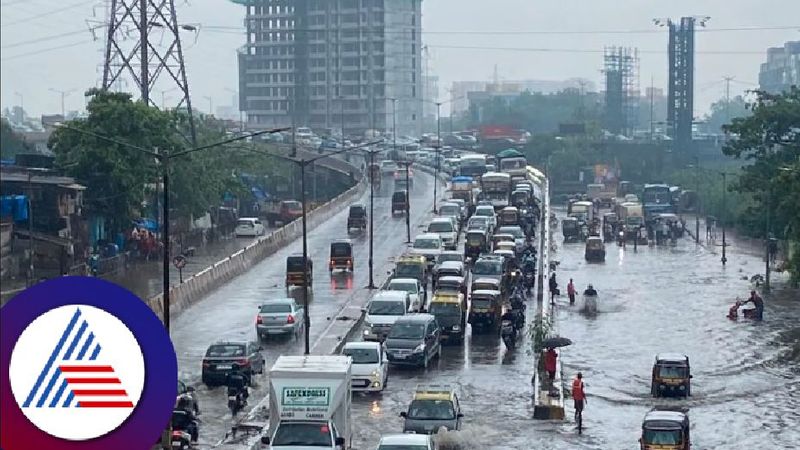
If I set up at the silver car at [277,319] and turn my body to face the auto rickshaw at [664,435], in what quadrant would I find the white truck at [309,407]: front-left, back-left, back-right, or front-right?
front-right

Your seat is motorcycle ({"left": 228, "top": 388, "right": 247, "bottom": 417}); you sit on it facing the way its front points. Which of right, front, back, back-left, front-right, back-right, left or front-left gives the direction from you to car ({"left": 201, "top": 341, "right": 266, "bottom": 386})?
front

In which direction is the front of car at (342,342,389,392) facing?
toward the camera

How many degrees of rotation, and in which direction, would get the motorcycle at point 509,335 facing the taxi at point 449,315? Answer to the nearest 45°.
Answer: approximately 90° to its right

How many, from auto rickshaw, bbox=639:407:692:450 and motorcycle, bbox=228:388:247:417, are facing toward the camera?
1

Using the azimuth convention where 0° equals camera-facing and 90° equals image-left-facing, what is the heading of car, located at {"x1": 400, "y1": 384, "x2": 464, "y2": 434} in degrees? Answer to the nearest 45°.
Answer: approximately 0°

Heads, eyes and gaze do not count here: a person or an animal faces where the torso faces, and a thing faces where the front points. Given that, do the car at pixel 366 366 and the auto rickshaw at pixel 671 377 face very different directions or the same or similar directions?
same or similar directions

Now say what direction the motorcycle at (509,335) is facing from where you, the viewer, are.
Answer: facing the viewer

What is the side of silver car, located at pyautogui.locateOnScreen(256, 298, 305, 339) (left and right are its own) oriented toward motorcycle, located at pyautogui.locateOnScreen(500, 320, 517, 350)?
right

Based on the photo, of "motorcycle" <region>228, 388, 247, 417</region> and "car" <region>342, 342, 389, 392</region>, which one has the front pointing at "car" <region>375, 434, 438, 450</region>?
"car" <region>342, 342, 389, 392</region>

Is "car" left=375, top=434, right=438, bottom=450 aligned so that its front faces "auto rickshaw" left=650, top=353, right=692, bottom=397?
no

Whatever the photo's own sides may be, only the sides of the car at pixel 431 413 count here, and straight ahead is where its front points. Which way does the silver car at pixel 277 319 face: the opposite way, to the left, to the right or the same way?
the opposite way

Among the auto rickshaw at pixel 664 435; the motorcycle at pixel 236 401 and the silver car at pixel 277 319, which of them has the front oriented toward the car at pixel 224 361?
the motorcycle

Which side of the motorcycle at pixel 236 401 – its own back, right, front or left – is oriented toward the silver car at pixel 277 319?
front
